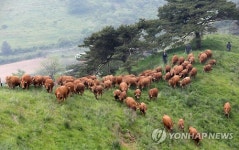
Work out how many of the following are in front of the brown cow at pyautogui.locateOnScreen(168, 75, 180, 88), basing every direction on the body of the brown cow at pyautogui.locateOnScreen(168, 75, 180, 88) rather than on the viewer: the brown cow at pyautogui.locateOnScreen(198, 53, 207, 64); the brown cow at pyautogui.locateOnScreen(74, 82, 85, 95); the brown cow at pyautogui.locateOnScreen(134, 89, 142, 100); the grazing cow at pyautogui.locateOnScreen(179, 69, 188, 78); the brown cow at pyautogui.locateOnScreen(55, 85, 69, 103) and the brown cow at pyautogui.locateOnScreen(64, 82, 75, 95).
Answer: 4

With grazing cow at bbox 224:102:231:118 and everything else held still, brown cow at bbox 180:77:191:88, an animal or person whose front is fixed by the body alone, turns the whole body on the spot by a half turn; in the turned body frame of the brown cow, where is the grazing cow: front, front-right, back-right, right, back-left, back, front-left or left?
right

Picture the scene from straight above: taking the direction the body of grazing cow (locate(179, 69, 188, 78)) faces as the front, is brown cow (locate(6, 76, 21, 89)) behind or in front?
in front

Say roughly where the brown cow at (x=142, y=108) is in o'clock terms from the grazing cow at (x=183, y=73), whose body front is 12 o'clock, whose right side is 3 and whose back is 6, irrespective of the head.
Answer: The brown cow is roughly at 11 o'clock from the grazing cow.

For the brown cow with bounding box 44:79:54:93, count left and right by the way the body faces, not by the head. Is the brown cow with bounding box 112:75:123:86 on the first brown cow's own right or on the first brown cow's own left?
on the first brown cow's own left

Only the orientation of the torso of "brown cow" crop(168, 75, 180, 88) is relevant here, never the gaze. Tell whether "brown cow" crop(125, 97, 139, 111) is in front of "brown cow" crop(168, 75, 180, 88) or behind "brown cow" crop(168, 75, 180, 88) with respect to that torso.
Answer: in front

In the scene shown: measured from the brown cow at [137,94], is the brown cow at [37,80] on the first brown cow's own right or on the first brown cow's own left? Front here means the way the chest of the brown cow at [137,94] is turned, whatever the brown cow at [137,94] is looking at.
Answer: on the first brown cow's own right

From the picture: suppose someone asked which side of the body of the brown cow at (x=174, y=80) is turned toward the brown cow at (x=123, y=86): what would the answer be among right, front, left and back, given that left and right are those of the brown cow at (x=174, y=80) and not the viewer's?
front

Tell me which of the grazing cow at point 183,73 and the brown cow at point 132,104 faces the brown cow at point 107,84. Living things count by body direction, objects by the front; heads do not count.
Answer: the grazing cow

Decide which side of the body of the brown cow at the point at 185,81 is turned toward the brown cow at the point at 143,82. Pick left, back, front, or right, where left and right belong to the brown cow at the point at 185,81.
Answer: front
